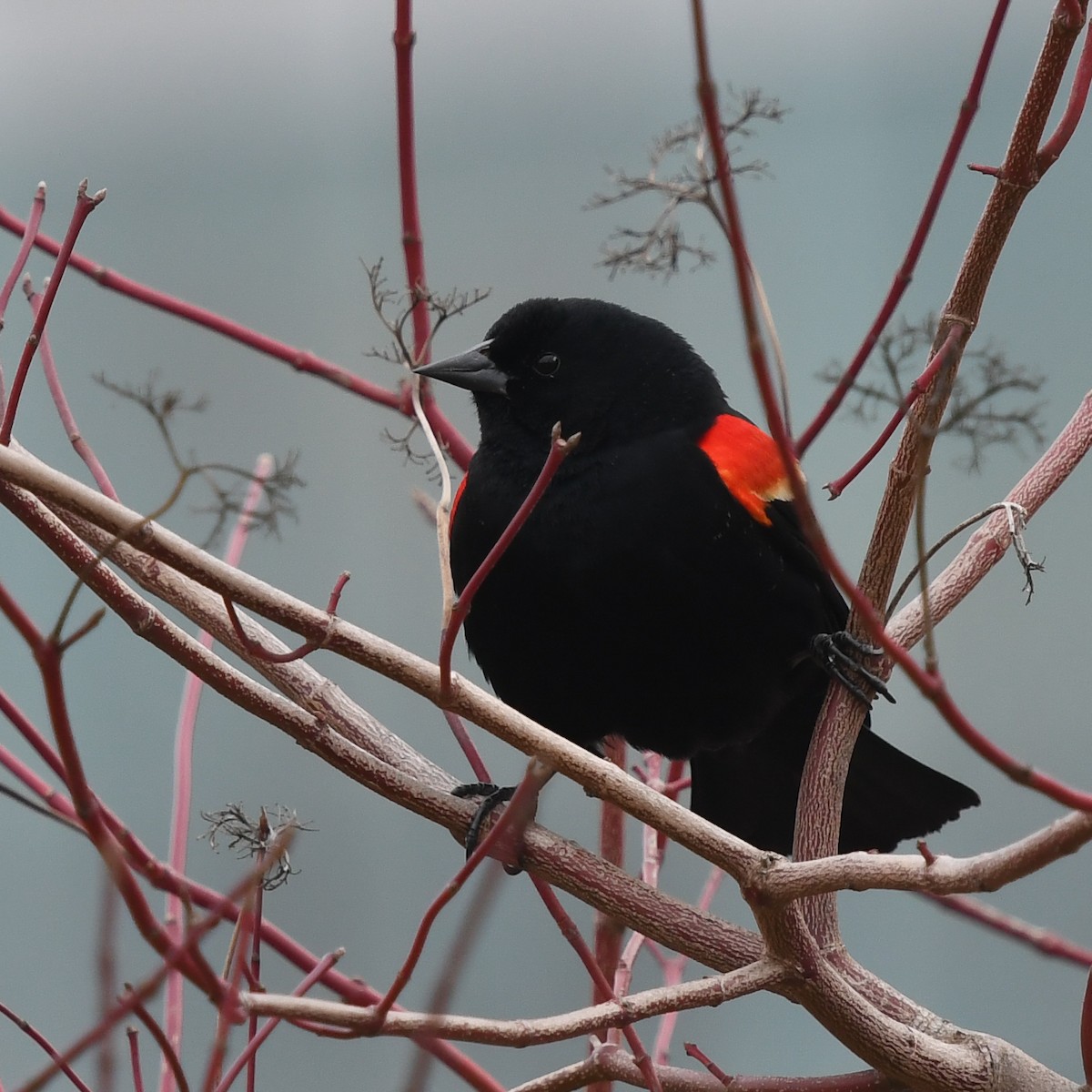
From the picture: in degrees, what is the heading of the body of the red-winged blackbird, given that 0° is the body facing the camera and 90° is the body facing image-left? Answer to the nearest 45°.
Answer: approximately 45°
